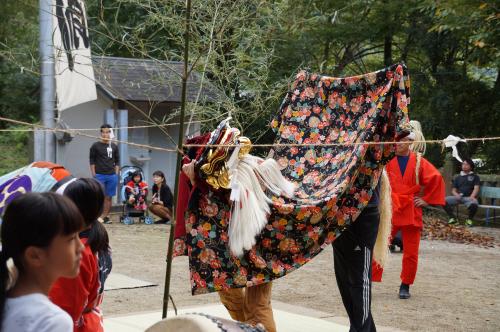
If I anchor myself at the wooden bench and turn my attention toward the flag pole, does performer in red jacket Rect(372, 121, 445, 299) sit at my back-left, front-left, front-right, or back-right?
front-left

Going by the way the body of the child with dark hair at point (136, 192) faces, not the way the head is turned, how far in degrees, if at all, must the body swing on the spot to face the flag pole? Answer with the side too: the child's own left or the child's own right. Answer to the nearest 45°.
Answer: approximately 45° to the child's own right

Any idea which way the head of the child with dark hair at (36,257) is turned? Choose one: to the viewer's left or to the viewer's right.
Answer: to the viewer's right

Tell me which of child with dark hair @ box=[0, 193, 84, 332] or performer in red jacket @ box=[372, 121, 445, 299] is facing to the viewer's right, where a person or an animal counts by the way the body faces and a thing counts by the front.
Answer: the child with dark hair

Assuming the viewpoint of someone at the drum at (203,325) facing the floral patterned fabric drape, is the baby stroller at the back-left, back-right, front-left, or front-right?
front-left

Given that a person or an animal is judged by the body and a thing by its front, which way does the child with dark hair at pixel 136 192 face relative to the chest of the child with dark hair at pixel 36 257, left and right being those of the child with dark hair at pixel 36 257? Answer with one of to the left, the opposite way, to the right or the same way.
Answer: to the right

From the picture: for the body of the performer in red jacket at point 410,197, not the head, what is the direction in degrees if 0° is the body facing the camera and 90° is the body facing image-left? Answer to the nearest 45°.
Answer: approximately 45°

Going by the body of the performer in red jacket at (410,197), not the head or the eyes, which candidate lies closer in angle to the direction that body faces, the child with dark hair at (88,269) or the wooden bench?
the child with dark hair

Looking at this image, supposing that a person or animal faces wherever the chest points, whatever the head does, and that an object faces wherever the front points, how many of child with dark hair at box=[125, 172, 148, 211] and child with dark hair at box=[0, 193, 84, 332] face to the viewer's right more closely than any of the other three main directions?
1

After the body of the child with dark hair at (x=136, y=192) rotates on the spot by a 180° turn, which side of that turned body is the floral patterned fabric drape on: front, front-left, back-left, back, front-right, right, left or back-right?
back

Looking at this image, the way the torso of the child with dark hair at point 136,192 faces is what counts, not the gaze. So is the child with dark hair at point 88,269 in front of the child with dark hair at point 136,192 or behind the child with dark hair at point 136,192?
in front

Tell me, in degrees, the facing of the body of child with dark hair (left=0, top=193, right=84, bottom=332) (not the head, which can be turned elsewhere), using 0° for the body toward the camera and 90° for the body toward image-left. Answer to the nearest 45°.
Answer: approximately 270°

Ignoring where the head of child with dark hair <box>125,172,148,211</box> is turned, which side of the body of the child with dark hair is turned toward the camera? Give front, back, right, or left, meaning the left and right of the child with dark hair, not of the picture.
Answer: front
